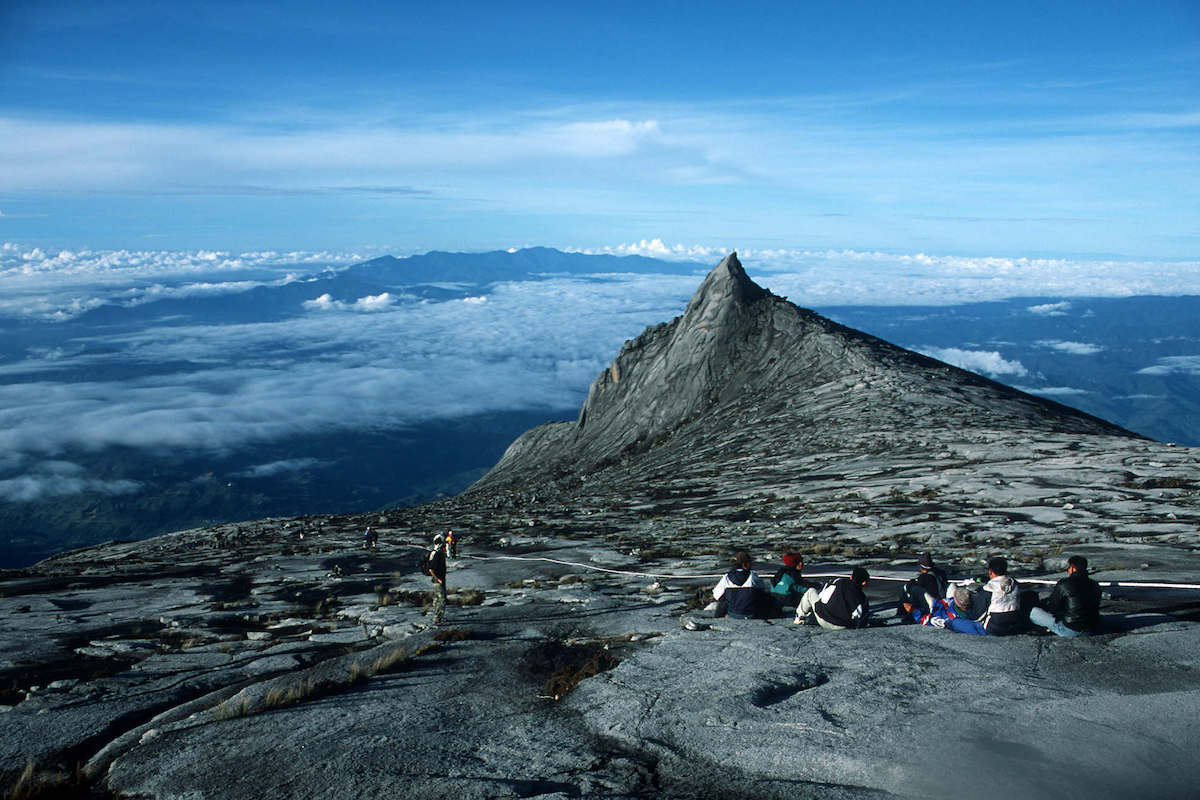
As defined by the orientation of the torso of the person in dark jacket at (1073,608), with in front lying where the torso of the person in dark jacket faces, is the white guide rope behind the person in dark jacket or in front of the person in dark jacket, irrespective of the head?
in front

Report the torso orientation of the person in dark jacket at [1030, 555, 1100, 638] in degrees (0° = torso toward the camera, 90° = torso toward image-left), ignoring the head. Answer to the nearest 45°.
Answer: approximately 135°

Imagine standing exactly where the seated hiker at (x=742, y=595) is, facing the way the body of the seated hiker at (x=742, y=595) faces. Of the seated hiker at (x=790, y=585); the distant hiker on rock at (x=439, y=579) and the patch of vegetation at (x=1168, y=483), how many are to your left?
1

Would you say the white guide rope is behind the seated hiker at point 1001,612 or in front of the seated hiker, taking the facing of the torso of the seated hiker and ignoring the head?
in front

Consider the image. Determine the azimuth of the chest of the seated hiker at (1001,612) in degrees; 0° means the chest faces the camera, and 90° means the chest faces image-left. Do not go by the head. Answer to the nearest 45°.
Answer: approximately 135°

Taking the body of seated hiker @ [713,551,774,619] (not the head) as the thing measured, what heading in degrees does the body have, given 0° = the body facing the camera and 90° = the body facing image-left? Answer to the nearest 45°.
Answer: approximately 180°

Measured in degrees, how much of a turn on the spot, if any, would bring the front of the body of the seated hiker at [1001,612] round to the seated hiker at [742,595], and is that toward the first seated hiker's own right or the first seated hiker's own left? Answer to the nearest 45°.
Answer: approximately 45° to the first seated hiker's own left

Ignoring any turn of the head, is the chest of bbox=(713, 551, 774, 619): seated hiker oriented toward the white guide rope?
yes

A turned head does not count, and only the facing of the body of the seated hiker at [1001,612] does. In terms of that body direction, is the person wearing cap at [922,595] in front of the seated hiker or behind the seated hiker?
in front

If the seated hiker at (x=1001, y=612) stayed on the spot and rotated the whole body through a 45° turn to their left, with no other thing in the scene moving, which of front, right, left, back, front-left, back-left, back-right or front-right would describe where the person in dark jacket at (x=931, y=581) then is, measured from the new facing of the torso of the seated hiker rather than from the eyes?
front-right

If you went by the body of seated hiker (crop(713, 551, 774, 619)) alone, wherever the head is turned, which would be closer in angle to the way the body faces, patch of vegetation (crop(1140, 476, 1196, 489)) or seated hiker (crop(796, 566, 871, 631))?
the patch of vegetation

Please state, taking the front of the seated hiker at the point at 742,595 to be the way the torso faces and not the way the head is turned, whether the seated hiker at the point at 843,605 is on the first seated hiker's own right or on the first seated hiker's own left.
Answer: on the first seated hiker's own right

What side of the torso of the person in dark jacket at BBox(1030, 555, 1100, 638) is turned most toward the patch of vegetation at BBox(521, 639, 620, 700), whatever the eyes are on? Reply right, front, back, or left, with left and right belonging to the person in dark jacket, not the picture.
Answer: left

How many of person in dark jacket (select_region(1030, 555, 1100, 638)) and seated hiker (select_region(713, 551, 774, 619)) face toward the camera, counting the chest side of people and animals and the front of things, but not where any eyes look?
0

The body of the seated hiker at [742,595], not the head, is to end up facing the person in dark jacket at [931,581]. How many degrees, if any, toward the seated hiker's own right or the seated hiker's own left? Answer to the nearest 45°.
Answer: approximately 90° to the seated hiker's own right
